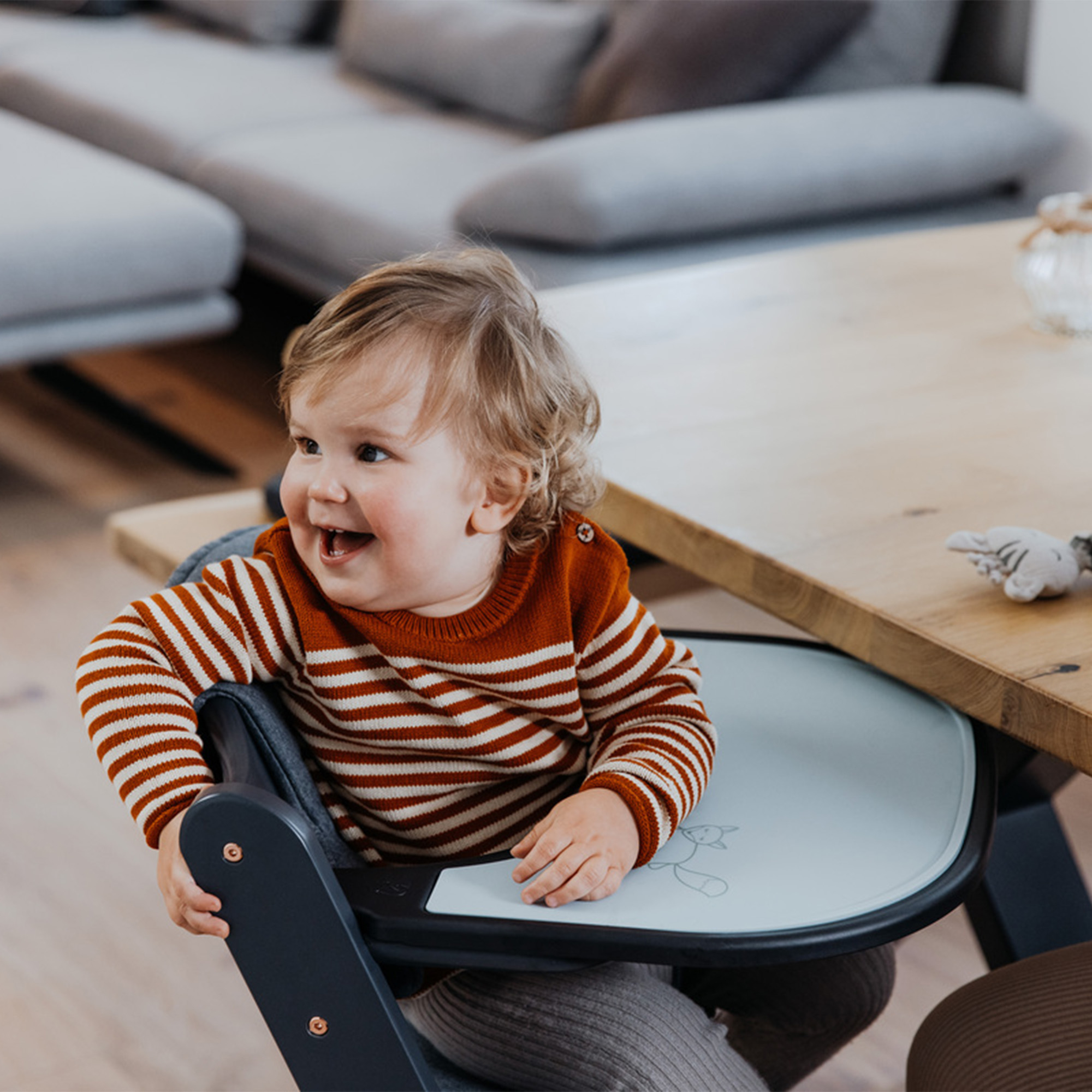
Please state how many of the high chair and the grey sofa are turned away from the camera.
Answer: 0

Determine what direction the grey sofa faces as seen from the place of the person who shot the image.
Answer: facing the viewer and to the left of the viewer

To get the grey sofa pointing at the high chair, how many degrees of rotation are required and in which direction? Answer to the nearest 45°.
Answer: approximately 45° to its left

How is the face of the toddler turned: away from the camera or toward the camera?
toward the camera

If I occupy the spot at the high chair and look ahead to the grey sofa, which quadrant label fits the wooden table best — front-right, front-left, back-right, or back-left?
front-right

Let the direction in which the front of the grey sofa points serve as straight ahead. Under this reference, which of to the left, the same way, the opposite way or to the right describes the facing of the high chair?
to the left

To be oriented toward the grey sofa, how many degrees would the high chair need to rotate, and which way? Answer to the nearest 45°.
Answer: approximately 135° to its left

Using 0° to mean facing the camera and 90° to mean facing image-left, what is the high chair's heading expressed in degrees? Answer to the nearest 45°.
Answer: approximately 315°

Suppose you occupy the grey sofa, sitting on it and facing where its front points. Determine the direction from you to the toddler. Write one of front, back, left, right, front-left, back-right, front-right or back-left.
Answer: front-left
